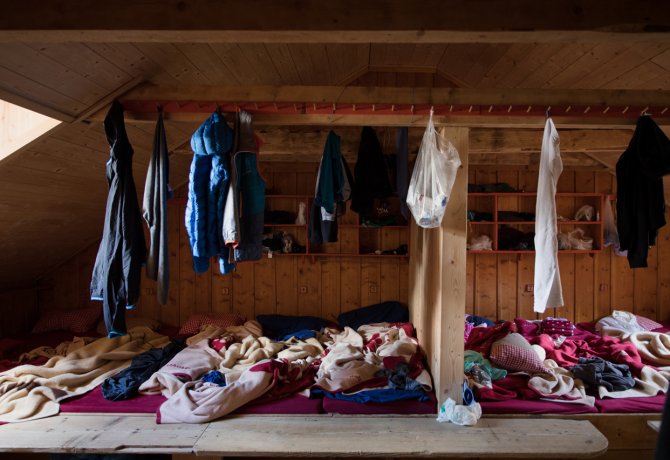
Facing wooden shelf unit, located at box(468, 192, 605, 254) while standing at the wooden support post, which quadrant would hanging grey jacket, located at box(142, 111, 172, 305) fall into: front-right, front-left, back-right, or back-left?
back-left

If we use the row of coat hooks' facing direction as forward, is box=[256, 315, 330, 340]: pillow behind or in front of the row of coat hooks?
behind

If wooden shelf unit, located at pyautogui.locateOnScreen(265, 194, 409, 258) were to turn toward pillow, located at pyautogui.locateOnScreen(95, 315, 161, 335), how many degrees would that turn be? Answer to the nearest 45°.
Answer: approximately 90° to its right

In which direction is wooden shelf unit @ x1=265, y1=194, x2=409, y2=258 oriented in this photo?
toward the camera

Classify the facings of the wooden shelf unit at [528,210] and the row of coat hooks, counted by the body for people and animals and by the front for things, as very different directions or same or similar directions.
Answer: same or similar directions

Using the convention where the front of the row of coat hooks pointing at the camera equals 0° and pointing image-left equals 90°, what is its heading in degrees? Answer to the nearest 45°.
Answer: approximately 0°

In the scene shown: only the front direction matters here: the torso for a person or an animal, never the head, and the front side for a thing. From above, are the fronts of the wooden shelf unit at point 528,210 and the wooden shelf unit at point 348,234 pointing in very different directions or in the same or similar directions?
same or similar directions

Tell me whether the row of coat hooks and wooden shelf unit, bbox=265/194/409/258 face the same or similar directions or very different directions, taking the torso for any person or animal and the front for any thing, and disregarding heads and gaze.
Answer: same or similar directions

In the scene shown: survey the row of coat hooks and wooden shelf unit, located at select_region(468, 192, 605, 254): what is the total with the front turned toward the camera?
2

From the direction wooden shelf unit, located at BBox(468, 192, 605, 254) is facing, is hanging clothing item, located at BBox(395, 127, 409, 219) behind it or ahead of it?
ahead

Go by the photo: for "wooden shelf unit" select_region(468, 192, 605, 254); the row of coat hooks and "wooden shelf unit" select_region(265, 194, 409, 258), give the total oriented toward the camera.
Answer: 3

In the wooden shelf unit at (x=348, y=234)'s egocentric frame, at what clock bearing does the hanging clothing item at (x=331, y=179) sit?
The hanging clothing item is roughly at 12 o'clock from the wooden shelf unit.

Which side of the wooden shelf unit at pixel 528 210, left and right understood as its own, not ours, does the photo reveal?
front
